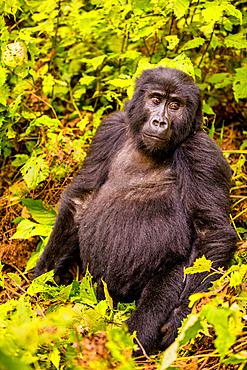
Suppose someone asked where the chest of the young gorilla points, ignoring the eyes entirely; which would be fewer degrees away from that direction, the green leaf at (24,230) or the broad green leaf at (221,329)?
the broad green leaf

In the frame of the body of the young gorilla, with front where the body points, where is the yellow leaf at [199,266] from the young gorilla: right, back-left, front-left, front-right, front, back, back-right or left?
front

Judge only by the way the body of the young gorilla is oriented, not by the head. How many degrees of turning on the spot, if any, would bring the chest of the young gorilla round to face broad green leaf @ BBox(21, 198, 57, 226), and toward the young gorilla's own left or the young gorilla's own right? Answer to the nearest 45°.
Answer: approximately 135° to the young gorilla's own right

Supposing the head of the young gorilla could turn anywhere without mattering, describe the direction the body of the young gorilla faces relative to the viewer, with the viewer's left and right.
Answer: facing the viewer

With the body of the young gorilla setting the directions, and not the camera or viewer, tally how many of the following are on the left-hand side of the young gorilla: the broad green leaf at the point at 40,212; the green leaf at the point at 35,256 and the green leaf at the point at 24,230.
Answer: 0

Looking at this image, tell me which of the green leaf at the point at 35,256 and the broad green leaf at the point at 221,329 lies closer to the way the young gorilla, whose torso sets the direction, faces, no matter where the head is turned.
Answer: the broad green leaf

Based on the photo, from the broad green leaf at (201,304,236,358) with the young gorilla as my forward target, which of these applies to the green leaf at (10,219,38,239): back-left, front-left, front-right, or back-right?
front-left

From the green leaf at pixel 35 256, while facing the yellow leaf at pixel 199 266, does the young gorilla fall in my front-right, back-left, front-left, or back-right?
front-left

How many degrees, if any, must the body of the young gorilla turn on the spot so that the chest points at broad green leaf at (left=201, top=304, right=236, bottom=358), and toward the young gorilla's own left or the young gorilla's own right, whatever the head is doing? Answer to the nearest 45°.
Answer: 0° — it already faces it

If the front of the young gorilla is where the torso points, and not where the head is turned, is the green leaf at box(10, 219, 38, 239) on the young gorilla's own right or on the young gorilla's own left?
on the young gorilla's own right

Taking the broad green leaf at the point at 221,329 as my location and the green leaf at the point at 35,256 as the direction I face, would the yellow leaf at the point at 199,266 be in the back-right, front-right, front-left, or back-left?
front-right

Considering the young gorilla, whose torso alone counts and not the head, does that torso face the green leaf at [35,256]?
no

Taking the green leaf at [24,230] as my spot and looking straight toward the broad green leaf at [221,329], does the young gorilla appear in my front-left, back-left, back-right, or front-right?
front-left
